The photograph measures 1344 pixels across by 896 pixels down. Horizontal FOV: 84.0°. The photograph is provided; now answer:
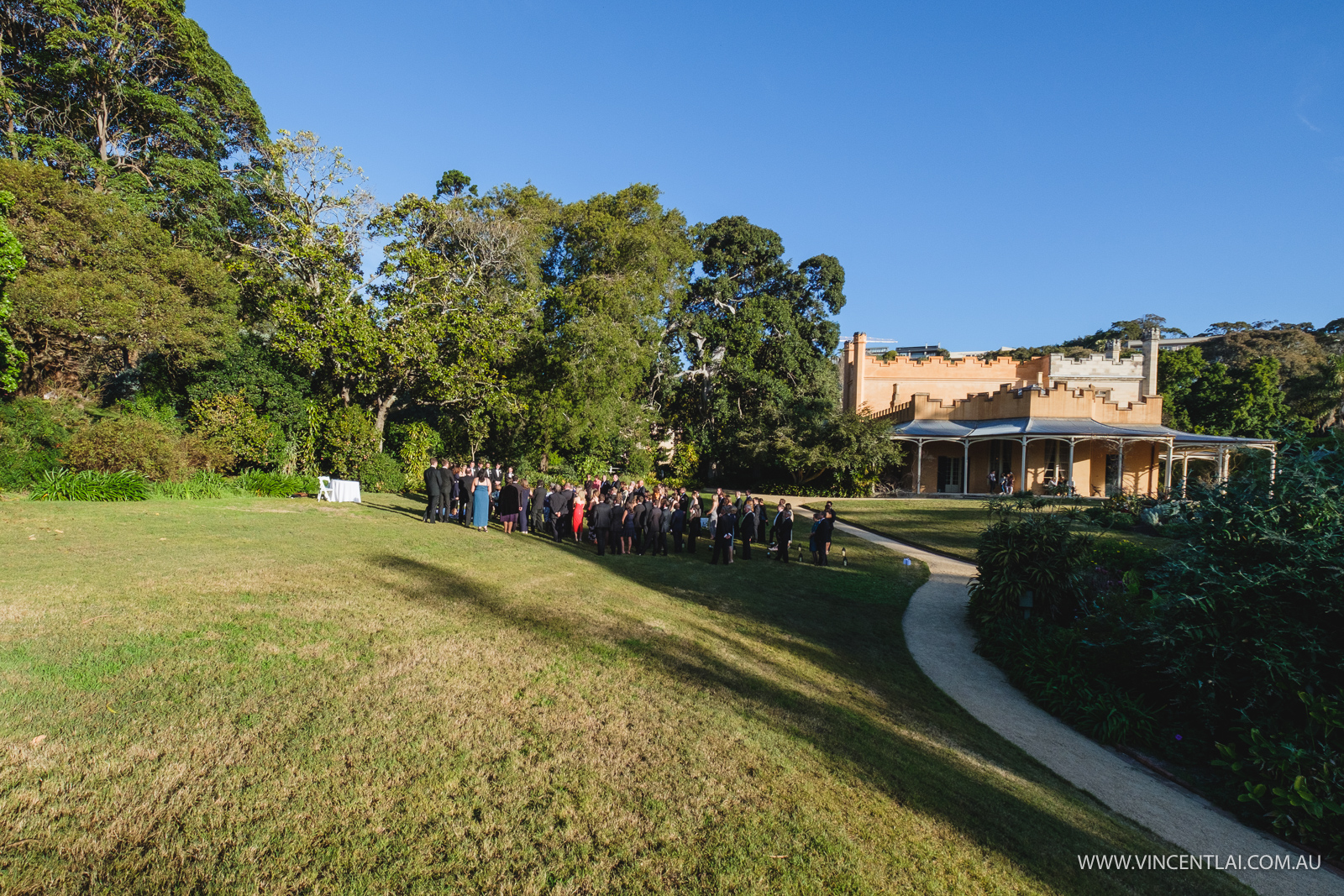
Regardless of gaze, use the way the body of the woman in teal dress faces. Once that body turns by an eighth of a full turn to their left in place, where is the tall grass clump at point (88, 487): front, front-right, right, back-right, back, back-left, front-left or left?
front-left

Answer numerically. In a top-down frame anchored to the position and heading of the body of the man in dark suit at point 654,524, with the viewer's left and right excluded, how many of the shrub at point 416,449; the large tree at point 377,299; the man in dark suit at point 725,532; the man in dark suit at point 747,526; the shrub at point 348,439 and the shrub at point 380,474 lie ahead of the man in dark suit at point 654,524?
4

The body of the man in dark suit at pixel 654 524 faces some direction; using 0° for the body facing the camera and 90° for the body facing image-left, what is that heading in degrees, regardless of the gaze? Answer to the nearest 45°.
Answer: approximately 135°

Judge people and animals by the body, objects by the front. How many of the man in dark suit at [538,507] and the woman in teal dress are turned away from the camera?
2

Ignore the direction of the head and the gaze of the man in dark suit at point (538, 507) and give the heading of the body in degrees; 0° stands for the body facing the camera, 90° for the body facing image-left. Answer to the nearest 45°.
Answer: approximately 180°

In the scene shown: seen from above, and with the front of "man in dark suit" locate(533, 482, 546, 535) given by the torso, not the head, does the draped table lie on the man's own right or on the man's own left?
on the man's own left

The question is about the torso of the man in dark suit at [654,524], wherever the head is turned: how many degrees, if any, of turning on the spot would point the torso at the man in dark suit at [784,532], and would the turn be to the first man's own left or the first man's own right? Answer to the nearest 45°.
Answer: approximately 135° to the first man's own right

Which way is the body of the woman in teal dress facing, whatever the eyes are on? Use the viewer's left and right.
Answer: facing away from the viewer

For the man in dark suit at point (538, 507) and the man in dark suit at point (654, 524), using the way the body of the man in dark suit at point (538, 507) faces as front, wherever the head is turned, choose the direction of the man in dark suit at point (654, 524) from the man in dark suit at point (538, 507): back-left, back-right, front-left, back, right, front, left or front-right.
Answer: back-right

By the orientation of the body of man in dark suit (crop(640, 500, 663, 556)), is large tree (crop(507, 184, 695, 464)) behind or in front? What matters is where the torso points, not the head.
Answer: in front

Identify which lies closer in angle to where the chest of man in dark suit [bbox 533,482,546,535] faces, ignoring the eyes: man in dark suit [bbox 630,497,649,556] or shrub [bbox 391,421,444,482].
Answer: the shrub
